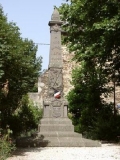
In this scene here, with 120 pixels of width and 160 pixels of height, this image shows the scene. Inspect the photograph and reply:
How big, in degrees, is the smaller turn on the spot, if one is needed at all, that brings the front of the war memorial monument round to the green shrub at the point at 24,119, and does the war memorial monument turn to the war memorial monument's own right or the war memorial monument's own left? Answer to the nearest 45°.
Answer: approximately 135° to the war memorial monument's own right

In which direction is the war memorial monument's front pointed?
toward the camera
